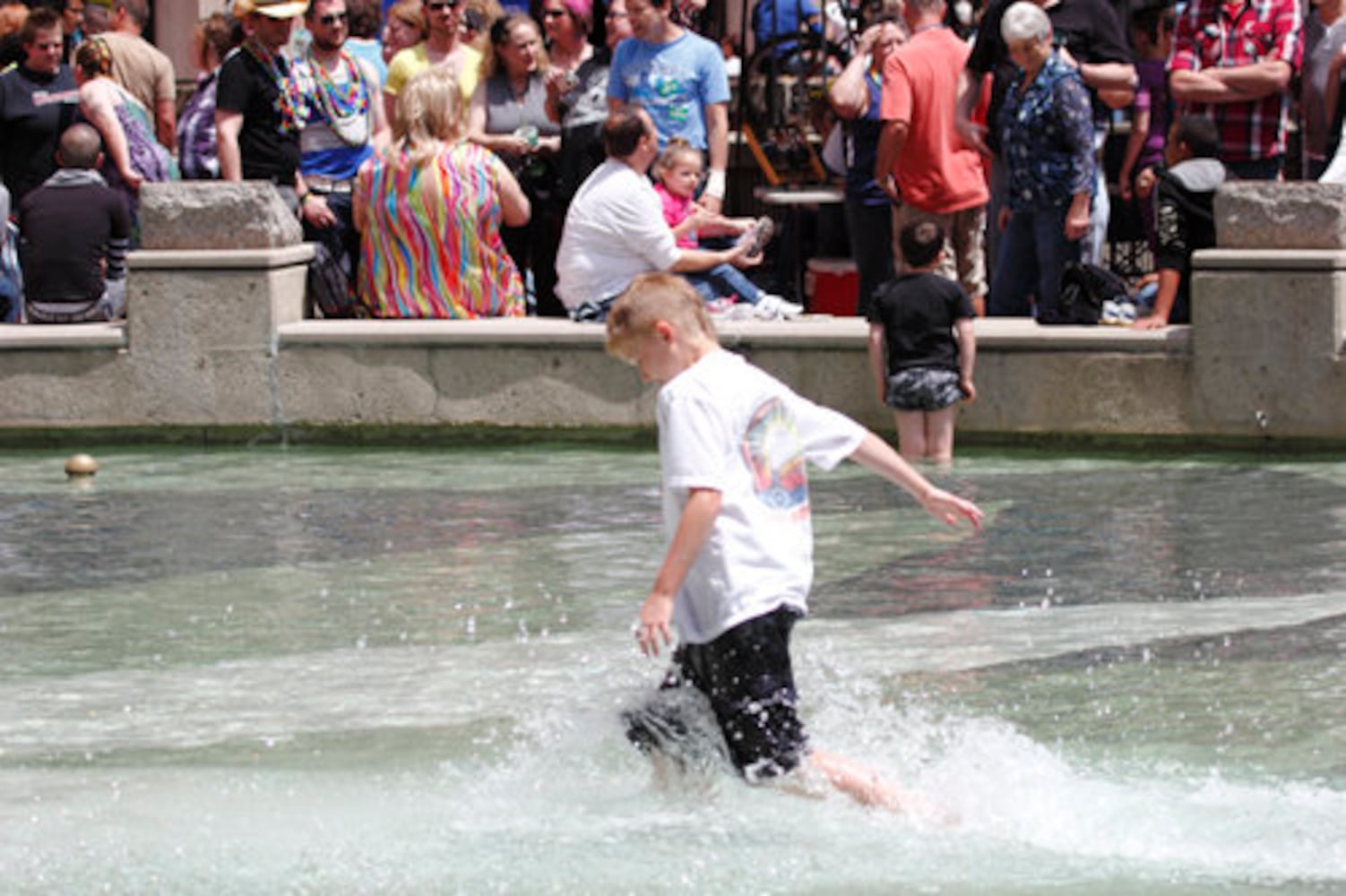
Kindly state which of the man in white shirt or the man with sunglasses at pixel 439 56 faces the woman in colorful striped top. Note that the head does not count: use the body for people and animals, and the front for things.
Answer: the man with sunglasses

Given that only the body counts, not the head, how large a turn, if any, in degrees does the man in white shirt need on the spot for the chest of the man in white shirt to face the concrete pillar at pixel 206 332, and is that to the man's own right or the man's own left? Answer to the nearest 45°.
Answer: approximately 135° to the man's own left

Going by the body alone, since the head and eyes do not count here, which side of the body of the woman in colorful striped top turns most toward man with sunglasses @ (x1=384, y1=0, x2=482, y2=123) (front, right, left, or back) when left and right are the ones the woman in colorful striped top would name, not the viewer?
front

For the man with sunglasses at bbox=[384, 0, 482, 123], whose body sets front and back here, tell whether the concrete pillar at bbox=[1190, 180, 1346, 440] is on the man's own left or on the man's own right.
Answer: on the man's own left

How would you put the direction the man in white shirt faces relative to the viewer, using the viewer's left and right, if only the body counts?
facing away from the viewer and to the right of the viewer

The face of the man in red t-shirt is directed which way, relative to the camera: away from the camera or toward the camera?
away from the camera

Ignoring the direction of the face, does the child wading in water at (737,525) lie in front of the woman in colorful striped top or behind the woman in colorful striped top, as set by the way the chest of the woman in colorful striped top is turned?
behind

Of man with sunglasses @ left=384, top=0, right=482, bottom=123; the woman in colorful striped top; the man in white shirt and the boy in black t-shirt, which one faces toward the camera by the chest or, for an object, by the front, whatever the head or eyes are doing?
the man with sunglasses

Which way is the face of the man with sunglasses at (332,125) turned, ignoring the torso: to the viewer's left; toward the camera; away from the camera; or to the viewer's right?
toward the camera

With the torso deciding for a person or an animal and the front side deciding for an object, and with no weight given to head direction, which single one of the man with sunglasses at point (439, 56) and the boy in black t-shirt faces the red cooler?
the boy in black t-shirt

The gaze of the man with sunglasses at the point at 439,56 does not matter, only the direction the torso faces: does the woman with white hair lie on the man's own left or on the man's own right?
on the man's own left

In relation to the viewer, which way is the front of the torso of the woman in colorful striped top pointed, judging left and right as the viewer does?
facing away from the viewer

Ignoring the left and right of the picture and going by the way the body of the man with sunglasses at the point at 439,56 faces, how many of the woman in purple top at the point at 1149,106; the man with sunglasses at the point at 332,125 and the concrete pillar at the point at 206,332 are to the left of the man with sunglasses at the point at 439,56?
1

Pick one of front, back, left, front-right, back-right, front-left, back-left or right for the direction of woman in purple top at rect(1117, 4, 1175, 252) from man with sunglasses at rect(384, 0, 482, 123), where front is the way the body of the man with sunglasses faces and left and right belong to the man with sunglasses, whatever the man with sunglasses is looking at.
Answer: left

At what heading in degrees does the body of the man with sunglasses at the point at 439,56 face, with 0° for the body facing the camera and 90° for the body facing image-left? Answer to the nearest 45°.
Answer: approximately 0°

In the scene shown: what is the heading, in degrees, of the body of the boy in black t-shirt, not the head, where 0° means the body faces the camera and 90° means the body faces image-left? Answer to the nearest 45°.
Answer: approximately 180°

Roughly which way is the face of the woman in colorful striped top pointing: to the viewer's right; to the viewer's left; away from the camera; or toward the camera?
away from the camera

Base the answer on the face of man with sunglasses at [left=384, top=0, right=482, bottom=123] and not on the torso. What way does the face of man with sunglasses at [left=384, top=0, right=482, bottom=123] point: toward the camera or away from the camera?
toward the camera

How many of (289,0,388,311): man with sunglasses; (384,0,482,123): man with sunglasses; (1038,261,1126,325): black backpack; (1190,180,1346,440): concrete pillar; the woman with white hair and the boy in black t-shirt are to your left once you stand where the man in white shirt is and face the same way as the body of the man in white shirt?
2

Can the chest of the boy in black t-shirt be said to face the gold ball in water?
no
